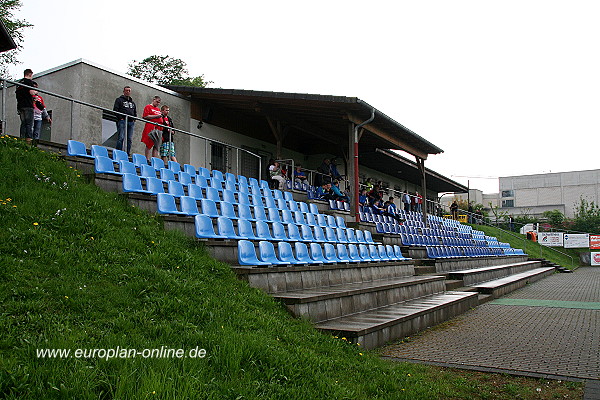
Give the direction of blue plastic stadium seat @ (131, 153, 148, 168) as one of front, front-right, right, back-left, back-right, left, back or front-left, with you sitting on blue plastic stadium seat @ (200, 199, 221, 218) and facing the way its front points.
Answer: back

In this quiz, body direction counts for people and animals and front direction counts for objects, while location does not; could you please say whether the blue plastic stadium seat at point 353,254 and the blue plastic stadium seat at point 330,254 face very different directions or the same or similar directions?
same or similar directions

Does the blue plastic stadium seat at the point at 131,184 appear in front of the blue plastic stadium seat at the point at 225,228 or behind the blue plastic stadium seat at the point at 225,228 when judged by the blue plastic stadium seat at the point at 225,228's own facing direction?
behind

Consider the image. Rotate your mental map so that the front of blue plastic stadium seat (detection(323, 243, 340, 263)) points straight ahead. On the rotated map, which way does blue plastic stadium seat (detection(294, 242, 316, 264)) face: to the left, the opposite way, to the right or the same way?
the same way

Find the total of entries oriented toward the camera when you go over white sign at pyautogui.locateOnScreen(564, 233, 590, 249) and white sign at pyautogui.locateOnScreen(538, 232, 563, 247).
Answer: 2

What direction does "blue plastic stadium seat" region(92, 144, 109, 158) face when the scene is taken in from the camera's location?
facing the viewer and to the right of the viewer

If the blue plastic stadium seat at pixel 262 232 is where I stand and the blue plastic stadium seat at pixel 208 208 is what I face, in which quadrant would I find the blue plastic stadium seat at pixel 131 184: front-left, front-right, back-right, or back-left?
front-left

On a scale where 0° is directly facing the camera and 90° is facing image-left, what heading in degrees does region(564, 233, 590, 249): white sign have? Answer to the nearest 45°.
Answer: approximately 0°

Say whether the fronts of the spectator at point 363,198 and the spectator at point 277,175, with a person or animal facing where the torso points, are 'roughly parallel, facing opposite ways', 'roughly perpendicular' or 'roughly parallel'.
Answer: roughly parallel

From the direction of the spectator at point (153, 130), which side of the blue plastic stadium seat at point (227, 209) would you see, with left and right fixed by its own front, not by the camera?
back

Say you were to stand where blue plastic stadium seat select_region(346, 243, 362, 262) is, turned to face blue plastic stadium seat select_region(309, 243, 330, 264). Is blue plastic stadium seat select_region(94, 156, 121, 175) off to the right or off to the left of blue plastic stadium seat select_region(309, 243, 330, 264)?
right

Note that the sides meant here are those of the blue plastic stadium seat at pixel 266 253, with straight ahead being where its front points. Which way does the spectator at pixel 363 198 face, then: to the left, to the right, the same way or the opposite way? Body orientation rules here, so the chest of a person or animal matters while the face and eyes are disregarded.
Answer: the same way

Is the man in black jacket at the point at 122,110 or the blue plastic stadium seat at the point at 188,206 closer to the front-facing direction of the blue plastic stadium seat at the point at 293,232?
the blue plastic stadium seat

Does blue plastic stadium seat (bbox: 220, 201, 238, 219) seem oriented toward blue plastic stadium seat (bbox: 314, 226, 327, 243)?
no

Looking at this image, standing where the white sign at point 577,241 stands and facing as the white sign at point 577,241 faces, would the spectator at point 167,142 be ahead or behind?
ahead

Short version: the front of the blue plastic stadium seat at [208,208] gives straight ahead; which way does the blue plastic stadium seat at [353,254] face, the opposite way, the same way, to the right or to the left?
the same way

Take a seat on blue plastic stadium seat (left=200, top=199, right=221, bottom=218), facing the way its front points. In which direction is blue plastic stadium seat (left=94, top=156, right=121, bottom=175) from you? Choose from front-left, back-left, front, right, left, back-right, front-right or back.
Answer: back-right

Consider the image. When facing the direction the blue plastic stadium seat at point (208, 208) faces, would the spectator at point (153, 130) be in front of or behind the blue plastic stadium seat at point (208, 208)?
behind

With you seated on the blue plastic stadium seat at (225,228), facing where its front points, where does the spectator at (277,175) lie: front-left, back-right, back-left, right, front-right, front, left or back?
back-left

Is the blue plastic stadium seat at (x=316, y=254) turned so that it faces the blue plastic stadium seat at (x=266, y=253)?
no

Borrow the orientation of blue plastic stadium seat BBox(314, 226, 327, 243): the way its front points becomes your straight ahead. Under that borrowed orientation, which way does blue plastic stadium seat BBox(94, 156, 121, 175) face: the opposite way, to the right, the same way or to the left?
the same way
